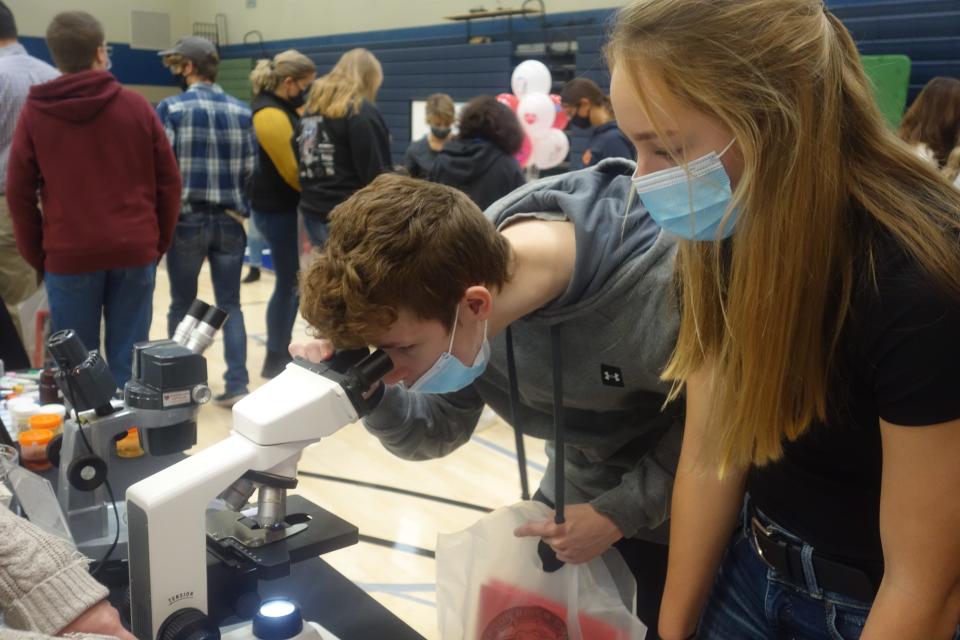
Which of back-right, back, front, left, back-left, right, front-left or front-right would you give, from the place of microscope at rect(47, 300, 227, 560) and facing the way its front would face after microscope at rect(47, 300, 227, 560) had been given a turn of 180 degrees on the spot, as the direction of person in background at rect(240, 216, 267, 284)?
back-right

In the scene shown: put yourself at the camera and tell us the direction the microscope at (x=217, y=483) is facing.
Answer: facing away from the viewer and to the right of the viewer

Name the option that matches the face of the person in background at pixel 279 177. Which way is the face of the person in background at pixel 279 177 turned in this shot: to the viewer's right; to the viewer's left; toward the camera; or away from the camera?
to the viewer's right

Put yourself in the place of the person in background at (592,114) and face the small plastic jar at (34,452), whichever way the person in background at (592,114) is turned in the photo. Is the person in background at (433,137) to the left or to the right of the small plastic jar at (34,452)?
right

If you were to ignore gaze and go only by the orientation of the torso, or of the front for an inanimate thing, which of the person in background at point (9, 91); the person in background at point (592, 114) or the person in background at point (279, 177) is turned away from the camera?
the person in background at point (9, 91)

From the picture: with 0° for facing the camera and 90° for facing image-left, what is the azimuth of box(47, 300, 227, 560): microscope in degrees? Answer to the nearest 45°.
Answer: approximately 225°

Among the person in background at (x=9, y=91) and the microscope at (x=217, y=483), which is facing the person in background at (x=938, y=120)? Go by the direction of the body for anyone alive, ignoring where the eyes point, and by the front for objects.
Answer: the microscope

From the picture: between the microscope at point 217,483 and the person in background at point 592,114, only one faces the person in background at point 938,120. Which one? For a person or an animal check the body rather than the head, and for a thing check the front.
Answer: the microscope

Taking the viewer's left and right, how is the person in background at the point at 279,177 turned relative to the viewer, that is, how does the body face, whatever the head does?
facing to the right of the viewer

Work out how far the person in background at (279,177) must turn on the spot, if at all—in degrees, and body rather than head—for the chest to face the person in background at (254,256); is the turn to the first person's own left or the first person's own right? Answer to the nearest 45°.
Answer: approximately 90° to the first person's own left

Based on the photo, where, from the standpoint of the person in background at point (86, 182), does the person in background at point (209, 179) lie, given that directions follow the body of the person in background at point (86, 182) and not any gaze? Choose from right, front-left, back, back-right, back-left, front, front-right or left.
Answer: front-right
